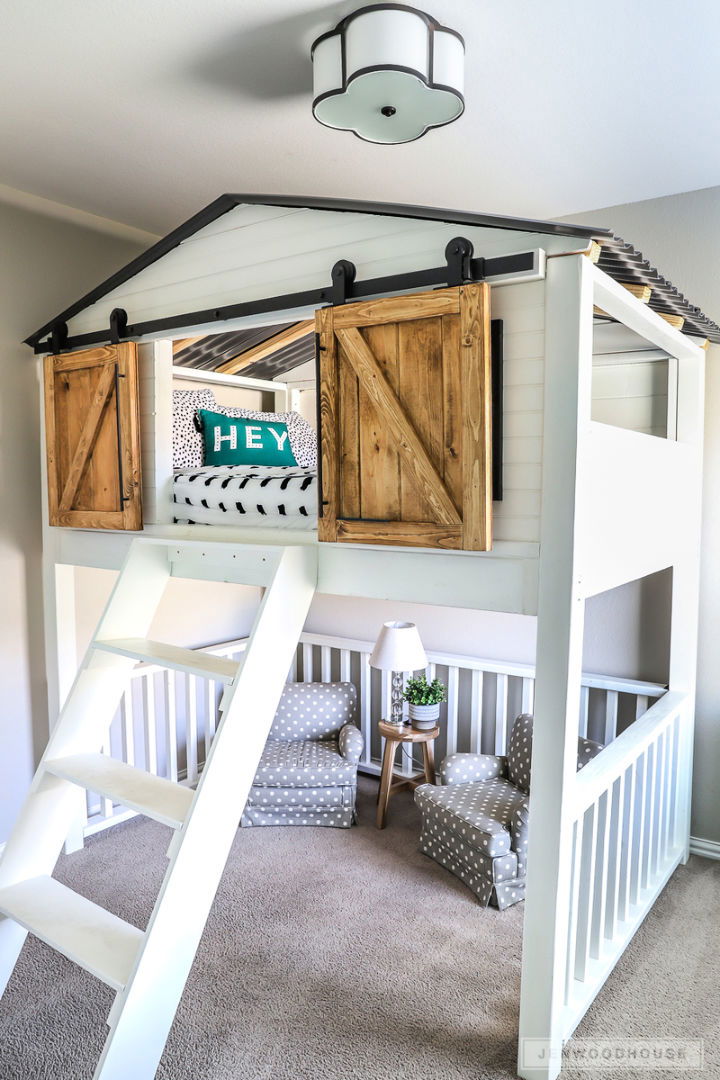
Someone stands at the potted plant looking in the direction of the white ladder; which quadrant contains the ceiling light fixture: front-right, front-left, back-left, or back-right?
front-left

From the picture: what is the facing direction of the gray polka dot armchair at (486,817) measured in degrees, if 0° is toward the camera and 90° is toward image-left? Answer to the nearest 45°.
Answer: approximately 45°

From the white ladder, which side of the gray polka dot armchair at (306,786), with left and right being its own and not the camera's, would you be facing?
front

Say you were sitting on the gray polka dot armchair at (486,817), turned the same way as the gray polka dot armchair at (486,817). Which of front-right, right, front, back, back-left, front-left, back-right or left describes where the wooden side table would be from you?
right

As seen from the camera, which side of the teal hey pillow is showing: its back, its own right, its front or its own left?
front

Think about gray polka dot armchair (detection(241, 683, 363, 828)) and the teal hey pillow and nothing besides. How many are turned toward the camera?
2

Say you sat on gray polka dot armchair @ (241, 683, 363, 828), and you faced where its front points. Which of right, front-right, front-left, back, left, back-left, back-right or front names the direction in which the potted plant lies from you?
left

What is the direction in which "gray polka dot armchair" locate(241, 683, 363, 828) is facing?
toward the camera

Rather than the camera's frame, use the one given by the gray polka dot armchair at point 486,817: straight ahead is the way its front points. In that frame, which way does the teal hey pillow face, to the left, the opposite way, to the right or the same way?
to the left

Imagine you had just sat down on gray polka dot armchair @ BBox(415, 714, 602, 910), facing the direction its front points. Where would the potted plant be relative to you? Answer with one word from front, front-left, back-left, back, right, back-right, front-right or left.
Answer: right
